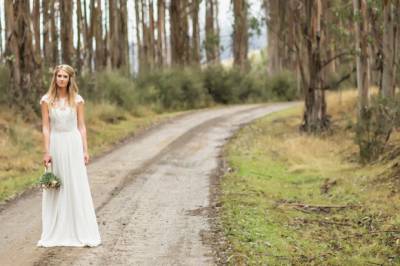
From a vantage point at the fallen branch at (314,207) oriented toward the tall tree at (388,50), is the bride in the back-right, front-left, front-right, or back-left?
back-left

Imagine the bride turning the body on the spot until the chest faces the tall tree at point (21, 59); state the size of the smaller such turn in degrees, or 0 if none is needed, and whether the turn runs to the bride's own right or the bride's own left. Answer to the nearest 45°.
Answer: approximately 180°

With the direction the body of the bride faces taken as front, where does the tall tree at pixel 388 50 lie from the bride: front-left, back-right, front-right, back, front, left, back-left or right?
back-left

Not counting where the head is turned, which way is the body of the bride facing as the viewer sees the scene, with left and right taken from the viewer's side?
facing the viewer

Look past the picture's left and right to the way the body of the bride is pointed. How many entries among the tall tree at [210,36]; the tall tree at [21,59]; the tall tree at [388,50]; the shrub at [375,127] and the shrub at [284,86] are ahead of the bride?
0

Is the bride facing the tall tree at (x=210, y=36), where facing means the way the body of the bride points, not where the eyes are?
no

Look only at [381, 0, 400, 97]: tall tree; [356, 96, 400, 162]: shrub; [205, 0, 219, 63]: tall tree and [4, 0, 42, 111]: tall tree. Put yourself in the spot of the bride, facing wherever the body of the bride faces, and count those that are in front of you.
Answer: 0

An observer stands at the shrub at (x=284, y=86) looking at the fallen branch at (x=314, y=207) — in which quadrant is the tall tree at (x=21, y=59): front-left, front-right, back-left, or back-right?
front-right

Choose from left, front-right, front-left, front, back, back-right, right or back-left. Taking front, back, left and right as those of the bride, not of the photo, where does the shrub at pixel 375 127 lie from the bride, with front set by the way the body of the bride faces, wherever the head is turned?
back-left

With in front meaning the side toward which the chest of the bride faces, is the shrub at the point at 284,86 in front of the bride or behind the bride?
behind

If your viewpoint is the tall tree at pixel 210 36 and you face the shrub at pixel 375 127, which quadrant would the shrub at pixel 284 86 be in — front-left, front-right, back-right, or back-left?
front-left

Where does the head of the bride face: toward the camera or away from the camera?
toward the camera

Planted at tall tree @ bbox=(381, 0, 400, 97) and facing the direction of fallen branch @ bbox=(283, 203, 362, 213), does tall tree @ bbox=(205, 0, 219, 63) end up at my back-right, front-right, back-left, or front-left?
back-right

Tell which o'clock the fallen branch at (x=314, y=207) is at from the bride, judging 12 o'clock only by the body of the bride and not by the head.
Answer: The fallen branch is roughly at 8 o'clock from the bride.
